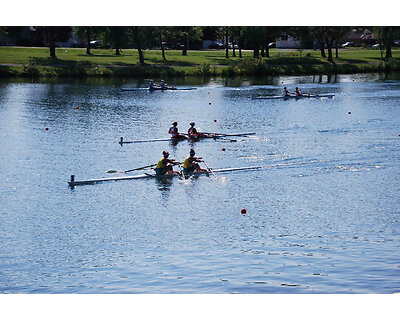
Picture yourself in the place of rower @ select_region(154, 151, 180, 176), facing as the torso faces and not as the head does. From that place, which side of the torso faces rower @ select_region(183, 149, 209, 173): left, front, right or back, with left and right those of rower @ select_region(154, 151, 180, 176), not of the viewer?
front

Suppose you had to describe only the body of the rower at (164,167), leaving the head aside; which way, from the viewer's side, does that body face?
to the viewer's right

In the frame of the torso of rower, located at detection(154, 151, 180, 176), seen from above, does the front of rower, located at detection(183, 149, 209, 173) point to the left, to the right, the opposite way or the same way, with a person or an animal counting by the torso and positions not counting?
the same way

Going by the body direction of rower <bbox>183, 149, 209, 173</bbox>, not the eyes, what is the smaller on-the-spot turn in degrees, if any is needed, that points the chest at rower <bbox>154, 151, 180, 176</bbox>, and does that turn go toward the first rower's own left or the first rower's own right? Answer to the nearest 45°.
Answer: approximately 180°

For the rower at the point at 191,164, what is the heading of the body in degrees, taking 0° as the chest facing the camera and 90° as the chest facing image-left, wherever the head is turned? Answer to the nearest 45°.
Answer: approximately 270°

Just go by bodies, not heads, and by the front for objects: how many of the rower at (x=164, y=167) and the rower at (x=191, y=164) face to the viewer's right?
2
